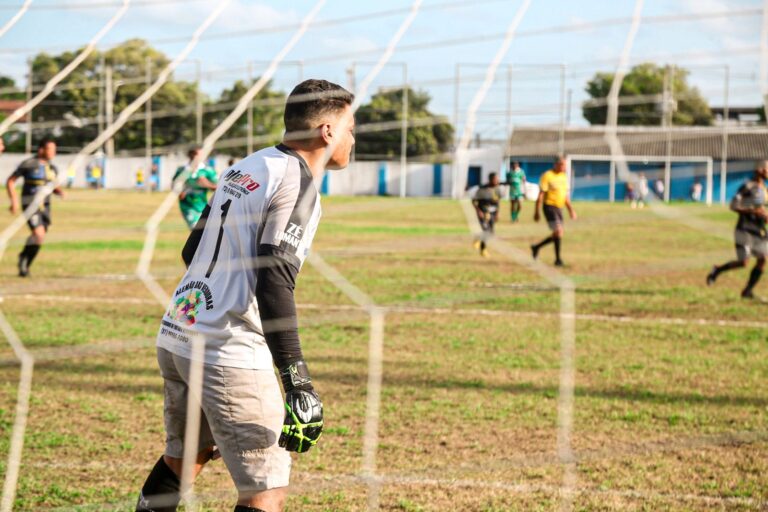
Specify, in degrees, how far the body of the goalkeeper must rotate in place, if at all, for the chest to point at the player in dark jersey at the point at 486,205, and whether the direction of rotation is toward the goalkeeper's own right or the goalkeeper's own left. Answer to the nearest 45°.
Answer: approximately 45° to the goalkeeper's own left

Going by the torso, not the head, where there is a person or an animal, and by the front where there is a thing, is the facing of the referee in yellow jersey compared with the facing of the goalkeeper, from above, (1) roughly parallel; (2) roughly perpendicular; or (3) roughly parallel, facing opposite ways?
roughly perpendicular

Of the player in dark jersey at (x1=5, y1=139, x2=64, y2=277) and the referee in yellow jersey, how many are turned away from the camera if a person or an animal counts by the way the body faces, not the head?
0

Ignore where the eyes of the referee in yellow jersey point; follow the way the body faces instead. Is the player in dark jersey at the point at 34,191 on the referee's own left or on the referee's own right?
on the referee's own right

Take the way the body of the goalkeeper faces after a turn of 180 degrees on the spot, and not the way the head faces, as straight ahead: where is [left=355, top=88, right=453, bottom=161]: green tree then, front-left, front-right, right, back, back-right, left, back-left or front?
back-right

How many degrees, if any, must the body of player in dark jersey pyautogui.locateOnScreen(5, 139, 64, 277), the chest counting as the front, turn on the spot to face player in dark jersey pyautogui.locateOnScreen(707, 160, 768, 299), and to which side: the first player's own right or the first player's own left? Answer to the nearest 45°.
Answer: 0° — they already face them

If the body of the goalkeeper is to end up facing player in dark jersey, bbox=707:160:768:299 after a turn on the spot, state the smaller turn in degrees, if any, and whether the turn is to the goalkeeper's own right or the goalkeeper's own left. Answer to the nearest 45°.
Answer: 0° — they already face them

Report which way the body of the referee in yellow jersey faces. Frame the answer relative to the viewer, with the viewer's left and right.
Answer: facing the viewer and to the right of the viewer

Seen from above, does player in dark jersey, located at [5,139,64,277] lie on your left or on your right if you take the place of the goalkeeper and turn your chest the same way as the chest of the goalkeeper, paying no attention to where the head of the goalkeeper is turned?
on your left

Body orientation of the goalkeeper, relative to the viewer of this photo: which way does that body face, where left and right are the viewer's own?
facing away from the viewer and to the right of the viewer

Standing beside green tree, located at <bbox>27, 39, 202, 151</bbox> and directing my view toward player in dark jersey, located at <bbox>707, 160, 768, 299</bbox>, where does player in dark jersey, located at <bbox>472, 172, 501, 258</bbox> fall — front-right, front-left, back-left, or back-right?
front-left
